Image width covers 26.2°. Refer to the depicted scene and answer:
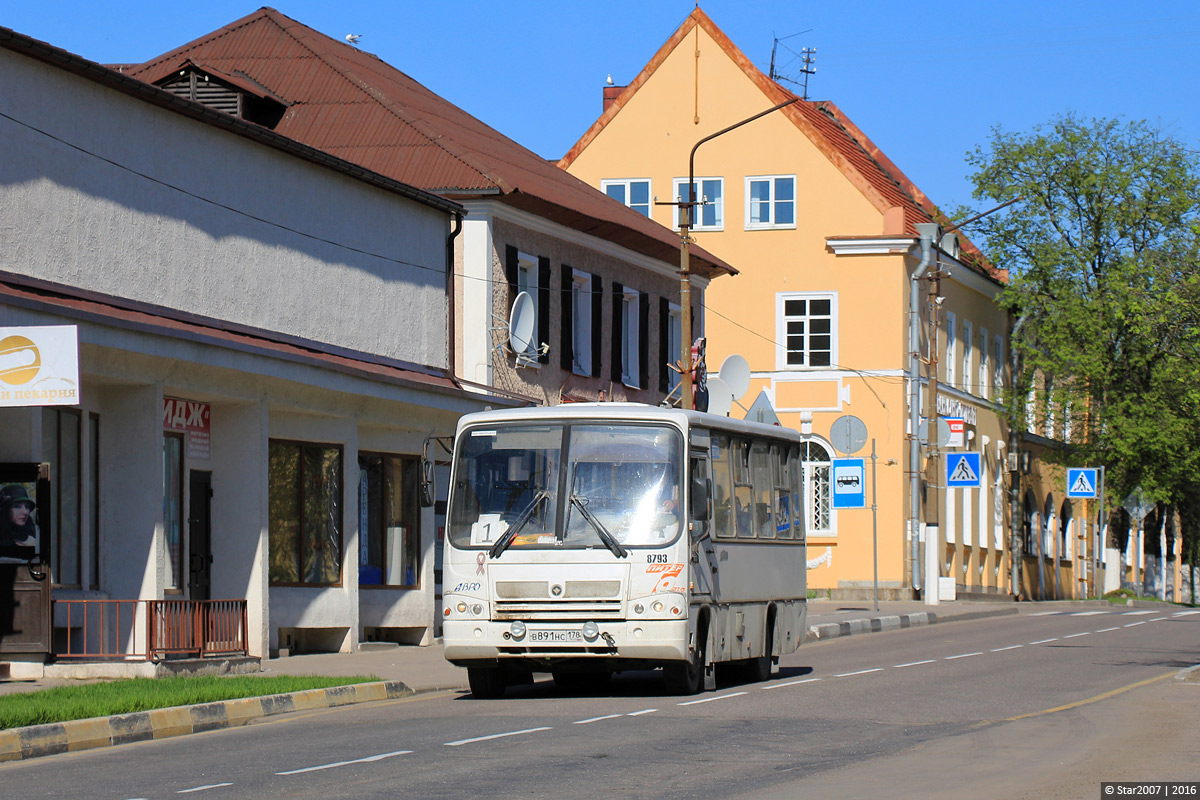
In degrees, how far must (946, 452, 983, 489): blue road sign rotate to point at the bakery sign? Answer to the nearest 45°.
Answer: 0° — it already faces it

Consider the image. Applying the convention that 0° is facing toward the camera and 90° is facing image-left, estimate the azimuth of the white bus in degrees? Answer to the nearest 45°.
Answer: approximately 0°

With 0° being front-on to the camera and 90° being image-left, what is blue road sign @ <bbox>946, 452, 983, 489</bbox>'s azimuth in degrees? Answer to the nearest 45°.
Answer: approximately 0°

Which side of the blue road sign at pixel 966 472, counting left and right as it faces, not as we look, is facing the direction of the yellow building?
back
